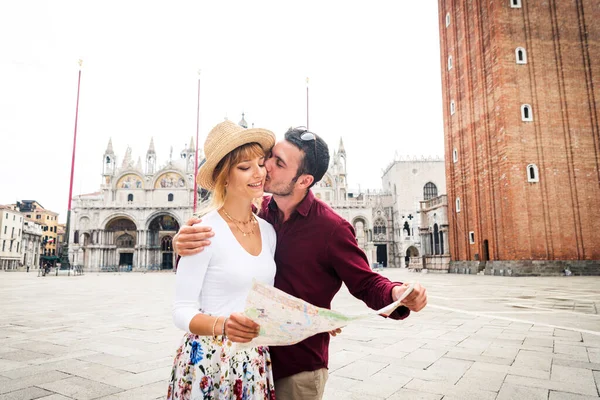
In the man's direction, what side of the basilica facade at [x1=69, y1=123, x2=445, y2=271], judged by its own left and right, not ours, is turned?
front

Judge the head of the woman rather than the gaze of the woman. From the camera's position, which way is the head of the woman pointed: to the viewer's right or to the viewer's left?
to the viewer's right

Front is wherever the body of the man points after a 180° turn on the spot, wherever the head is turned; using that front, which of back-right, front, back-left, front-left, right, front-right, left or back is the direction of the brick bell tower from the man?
front

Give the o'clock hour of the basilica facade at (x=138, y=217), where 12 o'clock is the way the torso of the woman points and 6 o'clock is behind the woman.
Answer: The basilica facade is roughly at 7 o'clock from the woman.

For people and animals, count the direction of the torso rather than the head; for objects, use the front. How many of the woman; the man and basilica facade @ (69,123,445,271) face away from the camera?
0

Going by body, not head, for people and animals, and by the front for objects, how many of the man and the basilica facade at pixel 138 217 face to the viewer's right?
0

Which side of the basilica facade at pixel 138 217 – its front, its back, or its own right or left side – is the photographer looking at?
front

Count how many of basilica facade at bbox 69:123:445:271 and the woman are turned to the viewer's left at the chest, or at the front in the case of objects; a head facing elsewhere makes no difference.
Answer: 0

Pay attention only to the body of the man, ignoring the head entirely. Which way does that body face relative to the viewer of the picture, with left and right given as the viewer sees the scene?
facing the viewer and to the left of the viewer

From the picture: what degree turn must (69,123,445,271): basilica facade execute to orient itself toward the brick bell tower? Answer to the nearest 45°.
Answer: approximately 45° to its left

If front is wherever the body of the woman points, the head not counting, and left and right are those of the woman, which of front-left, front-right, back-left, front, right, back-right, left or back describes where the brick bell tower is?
left

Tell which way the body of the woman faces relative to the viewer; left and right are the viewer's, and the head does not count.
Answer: facing the viewer and to the right of the viewer
